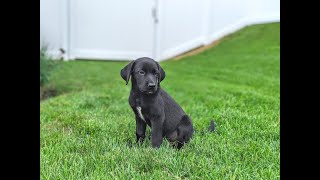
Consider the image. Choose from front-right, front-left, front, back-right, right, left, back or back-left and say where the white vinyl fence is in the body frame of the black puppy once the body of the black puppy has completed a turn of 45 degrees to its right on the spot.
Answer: right

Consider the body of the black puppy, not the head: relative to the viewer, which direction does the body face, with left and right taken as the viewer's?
facing the viewer and to the left of the viewer
